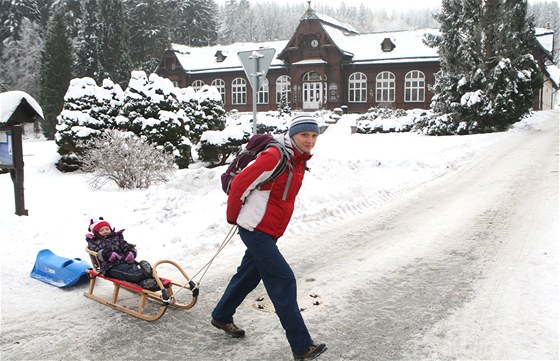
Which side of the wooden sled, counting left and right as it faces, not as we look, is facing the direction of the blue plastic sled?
back

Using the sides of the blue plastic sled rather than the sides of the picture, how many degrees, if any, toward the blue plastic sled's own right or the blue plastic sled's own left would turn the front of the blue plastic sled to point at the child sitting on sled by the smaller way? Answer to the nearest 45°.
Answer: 0° — it already faces them

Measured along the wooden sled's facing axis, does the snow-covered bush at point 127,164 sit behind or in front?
behind

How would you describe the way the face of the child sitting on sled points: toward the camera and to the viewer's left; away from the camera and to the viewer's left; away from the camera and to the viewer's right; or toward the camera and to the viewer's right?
toward the camera and to the viewer's right

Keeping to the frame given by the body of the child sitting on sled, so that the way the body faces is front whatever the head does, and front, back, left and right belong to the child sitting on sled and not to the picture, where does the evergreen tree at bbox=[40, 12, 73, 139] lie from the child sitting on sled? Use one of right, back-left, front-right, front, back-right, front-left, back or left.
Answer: back-left

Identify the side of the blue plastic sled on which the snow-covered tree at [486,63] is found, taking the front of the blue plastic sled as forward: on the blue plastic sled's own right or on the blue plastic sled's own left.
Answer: on the blue plastic sled's own left

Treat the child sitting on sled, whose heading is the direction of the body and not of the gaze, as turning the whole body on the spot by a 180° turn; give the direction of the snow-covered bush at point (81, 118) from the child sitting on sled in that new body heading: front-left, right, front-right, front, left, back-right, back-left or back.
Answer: front-right

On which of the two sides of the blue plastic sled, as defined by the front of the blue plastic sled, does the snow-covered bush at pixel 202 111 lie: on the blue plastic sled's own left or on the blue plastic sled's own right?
on the blue plastic sled's own left

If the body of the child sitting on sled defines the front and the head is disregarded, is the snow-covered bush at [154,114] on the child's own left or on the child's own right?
on the child's own left

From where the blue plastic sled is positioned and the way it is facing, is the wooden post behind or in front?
behind

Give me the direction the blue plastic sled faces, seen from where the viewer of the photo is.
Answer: facing the viewer and to the right of the viewer
